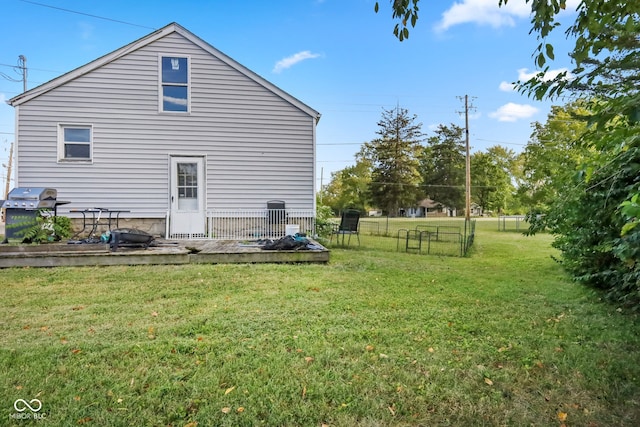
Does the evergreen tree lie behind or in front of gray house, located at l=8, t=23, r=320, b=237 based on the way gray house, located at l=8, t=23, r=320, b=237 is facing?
behind

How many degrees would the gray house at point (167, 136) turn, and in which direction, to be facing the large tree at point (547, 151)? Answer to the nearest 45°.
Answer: approximately 90° to its left

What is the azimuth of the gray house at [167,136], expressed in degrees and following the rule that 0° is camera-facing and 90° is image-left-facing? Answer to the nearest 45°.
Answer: approximately 0°

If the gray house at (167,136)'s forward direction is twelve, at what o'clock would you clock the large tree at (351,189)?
The large tree is roughly at 7 o'clock from the gray house.

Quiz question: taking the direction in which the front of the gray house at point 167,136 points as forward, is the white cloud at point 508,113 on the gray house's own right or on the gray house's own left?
on the gray house's own left

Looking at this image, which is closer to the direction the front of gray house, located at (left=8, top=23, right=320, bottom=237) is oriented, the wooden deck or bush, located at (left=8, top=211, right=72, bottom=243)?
the wooden deck
